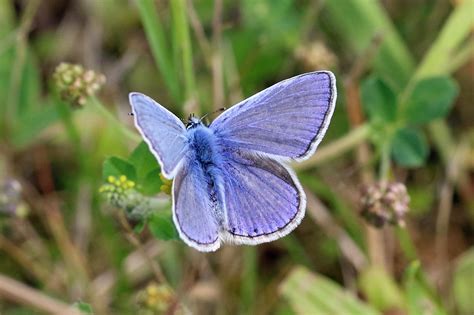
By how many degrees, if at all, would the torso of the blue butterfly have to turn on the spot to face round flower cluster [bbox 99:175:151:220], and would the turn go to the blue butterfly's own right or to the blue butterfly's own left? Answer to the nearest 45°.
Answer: approximately 90° to the blue butterfly's own left

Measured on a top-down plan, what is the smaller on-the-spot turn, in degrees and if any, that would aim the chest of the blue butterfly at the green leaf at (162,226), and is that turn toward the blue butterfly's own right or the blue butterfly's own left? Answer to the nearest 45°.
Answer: approximately 90° to the blue butterfly's own left

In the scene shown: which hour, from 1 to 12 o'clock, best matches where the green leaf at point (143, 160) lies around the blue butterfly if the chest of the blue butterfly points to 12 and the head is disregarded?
The green leaf is roughly at 10 o'clock from the blue butterfly.

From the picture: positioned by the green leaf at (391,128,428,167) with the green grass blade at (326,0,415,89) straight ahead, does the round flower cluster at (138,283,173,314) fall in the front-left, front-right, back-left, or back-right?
back-left

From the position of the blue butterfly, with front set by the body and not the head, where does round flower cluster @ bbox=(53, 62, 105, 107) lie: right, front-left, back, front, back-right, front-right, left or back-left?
front-left

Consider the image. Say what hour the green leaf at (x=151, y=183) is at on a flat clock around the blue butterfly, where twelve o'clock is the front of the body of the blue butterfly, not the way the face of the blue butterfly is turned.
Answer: The green leaf is roughly at 10 o'clock from the blue butterfly.

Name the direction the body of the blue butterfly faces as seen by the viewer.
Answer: away from the camera
